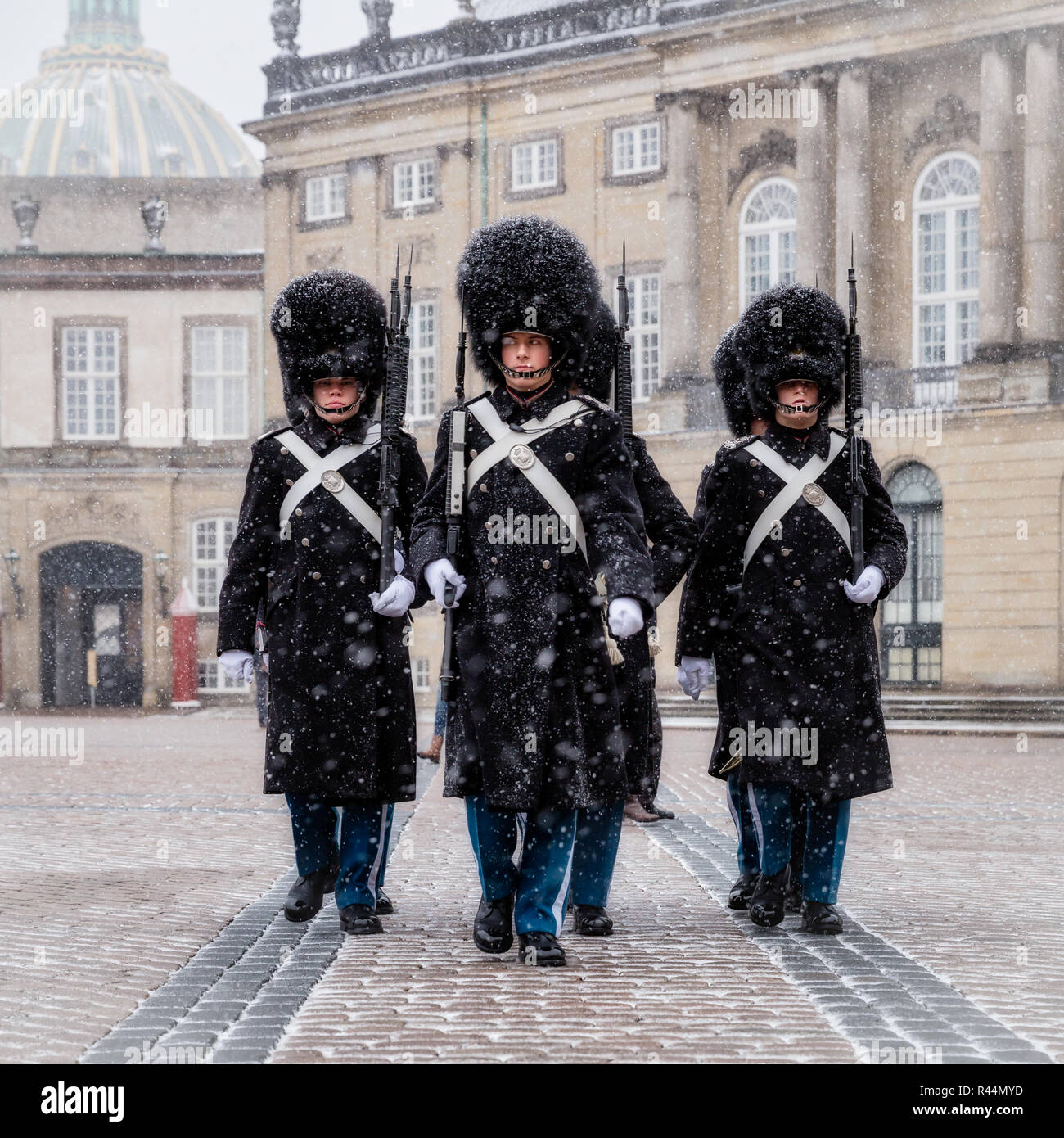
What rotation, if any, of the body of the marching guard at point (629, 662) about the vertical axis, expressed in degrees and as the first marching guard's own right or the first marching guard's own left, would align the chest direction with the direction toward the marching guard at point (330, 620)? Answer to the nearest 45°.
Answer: approximately 90° to the first marching guard's own right

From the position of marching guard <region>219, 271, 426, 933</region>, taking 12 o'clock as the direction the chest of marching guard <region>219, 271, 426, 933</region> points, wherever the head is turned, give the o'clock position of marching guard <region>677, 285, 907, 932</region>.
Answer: marching guard <region>677, 285, 907, 932</region> is roughly at 9 o'clock from marching guard <region>219, 271, 426, 933</region>.

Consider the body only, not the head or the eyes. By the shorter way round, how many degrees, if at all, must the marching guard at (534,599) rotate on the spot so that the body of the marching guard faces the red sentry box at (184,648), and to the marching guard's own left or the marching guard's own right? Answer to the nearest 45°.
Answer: approximately 180°

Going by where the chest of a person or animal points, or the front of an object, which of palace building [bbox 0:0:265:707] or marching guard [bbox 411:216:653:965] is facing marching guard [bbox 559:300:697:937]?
the palace building

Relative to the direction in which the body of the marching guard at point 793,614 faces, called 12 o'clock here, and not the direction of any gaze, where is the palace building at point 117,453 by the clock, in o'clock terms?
The palace building is roughly at 5 o'clock from the marching guard.

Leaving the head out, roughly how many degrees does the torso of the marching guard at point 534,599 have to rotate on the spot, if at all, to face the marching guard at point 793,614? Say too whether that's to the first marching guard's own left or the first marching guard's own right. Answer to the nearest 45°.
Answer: approximately 135° to the first marching guard's own left

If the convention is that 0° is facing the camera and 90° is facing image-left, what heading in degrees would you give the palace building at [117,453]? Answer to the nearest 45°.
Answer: approximately 0°

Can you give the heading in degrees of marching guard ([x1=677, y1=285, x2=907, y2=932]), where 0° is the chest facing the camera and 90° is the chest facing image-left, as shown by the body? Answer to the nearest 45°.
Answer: approximately 0°
